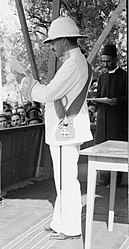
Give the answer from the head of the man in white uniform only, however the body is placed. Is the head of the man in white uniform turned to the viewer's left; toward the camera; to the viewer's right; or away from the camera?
to the viewer's left

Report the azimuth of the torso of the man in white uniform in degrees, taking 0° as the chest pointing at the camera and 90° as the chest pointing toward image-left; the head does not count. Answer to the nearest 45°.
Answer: approximately 90°
